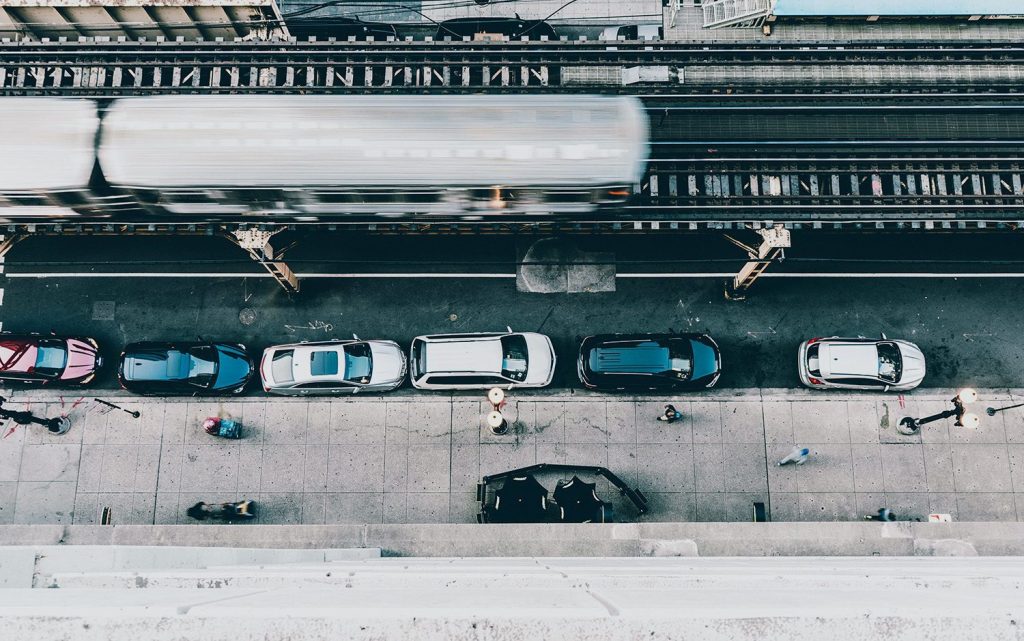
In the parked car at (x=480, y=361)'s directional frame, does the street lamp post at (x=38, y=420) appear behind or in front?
behind

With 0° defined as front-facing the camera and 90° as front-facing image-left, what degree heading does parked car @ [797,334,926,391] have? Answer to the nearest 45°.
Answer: approximately 270°

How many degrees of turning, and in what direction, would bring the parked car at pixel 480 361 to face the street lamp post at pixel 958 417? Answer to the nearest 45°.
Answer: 0° — it already faces it

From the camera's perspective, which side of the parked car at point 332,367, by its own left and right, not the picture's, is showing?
right

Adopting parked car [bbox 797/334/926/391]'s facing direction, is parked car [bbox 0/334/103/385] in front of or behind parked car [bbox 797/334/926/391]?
behind

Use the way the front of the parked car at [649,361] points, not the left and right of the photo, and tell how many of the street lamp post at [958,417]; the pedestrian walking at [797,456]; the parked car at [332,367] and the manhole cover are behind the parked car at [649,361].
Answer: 2

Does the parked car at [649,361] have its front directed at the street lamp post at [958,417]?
yes

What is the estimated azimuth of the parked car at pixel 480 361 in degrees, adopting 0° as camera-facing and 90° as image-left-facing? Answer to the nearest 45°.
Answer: approximately 270°

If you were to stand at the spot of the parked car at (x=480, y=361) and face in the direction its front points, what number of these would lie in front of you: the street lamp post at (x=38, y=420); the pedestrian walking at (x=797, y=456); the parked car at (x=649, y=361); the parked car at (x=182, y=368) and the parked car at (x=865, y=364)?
3
